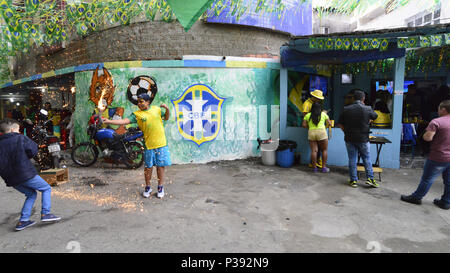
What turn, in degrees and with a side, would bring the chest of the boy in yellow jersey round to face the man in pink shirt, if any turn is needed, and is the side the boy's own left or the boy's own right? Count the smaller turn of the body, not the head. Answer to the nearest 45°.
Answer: approximately 90° to the boy's own left

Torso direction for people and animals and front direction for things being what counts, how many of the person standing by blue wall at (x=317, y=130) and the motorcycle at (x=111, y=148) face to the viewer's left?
1

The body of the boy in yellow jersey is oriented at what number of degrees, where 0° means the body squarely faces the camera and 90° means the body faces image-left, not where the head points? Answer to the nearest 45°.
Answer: approximately 45°

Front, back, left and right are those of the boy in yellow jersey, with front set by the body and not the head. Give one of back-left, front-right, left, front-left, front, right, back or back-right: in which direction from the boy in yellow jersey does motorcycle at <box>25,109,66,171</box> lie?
right

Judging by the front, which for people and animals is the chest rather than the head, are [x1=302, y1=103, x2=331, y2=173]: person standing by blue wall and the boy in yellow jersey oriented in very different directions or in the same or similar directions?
very different directions

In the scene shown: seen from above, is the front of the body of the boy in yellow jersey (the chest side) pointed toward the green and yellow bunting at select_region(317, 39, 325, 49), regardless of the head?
no

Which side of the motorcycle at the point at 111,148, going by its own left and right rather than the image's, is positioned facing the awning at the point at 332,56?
back

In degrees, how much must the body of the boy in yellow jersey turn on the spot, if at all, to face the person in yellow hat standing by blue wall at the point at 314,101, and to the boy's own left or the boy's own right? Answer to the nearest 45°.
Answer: approximately 135° to the boy's own left

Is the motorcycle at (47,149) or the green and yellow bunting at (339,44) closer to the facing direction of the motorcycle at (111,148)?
the motorcycle

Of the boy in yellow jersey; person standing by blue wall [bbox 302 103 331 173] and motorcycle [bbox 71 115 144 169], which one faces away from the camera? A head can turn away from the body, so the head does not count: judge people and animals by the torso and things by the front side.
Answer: the person standing by blue wall

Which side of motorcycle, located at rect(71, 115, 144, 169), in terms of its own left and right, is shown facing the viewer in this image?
left

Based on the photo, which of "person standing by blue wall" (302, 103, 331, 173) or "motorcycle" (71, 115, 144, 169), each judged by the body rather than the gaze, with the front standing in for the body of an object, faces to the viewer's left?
the motorcycle

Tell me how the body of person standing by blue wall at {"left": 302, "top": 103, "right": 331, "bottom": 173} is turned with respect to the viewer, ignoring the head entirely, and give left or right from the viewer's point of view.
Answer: facing away from the viewer

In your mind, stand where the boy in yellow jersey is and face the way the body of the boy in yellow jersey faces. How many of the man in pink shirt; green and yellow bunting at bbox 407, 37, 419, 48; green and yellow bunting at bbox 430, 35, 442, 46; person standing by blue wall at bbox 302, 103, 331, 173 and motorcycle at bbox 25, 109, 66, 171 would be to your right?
1
